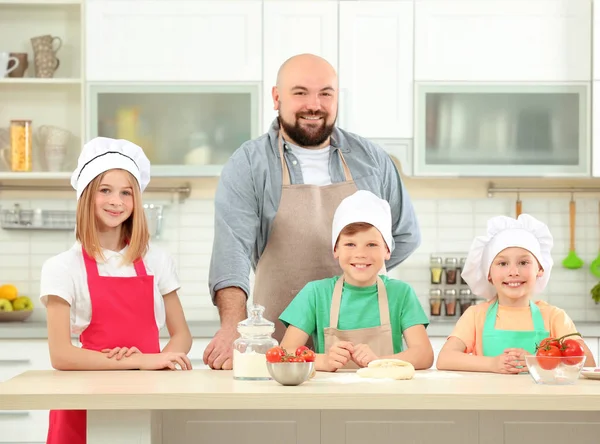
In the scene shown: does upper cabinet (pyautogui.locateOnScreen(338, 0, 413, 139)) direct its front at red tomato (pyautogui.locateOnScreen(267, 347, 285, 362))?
yes

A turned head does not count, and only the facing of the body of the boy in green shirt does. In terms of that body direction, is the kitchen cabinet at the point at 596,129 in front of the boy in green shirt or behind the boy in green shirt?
behind

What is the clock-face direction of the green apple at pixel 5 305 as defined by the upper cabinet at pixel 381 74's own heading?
The green apple is roughly at 3 o'clock from the upper cabinet.

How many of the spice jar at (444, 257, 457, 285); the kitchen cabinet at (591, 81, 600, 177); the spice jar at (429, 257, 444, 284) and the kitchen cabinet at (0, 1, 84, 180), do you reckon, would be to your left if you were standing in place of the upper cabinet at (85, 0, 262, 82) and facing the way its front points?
3

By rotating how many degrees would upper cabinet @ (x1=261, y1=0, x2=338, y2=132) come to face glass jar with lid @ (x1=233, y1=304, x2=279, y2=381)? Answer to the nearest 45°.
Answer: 0° — it already faces it

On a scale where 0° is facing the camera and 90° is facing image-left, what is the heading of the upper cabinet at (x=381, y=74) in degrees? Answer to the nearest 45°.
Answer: approximately 0°

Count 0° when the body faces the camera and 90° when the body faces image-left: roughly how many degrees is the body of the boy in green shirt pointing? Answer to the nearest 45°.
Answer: approximately 0°

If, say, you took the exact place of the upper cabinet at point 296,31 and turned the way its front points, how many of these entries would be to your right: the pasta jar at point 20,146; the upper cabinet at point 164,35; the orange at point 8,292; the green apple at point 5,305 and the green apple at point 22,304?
5

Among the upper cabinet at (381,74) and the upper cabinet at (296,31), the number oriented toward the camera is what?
2

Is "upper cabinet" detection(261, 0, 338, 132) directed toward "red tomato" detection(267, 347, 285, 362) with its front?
yes

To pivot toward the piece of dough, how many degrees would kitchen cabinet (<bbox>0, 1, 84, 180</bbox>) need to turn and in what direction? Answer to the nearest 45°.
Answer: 0° — it already faces it
